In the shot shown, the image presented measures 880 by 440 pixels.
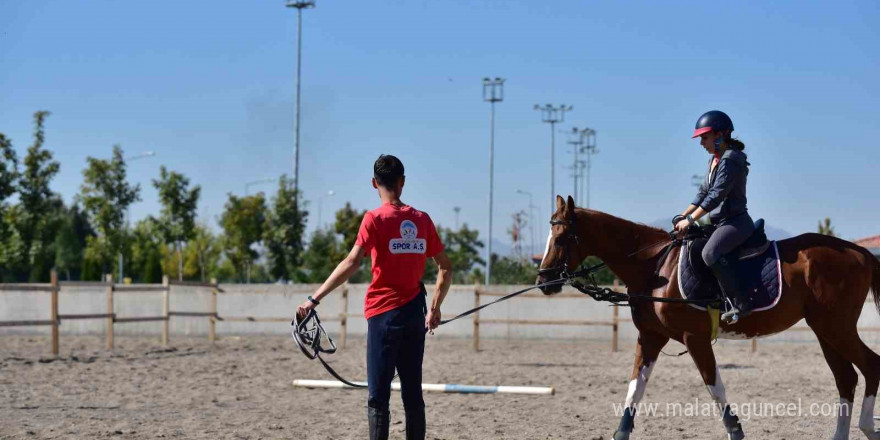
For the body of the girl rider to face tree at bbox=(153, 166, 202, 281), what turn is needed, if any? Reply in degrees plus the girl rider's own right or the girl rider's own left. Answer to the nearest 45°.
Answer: approximately 45° to the girl rider's own right

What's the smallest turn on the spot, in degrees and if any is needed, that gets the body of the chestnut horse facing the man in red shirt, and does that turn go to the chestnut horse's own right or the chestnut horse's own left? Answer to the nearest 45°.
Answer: approximately 45° to the chestnut horse's own left

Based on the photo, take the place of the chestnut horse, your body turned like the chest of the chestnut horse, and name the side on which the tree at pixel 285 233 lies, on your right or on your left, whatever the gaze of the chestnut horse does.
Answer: on your right

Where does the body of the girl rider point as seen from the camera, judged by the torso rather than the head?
to the viewer's left

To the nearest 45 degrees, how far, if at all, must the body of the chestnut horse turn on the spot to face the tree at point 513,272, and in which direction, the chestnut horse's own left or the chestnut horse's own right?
approximately 90° to the chestnut horse's own right

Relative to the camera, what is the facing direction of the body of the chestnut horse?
to the viewer's left

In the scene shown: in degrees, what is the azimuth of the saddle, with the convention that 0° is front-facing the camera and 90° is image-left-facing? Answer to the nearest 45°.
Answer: approximately 90°

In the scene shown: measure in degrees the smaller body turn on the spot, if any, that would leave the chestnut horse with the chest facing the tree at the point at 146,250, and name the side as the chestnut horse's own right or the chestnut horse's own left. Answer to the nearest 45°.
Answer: approximately 45° to the chestnut horse's own right

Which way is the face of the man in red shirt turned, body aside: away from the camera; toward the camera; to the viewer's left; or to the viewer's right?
away from the camera

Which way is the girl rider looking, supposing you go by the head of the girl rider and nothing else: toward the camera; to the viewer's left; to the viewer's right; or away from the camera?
to the viewer's left

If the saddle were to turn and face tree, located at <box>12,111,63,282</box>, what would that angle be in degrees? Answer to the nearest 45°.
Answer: approximately 45° to its right
